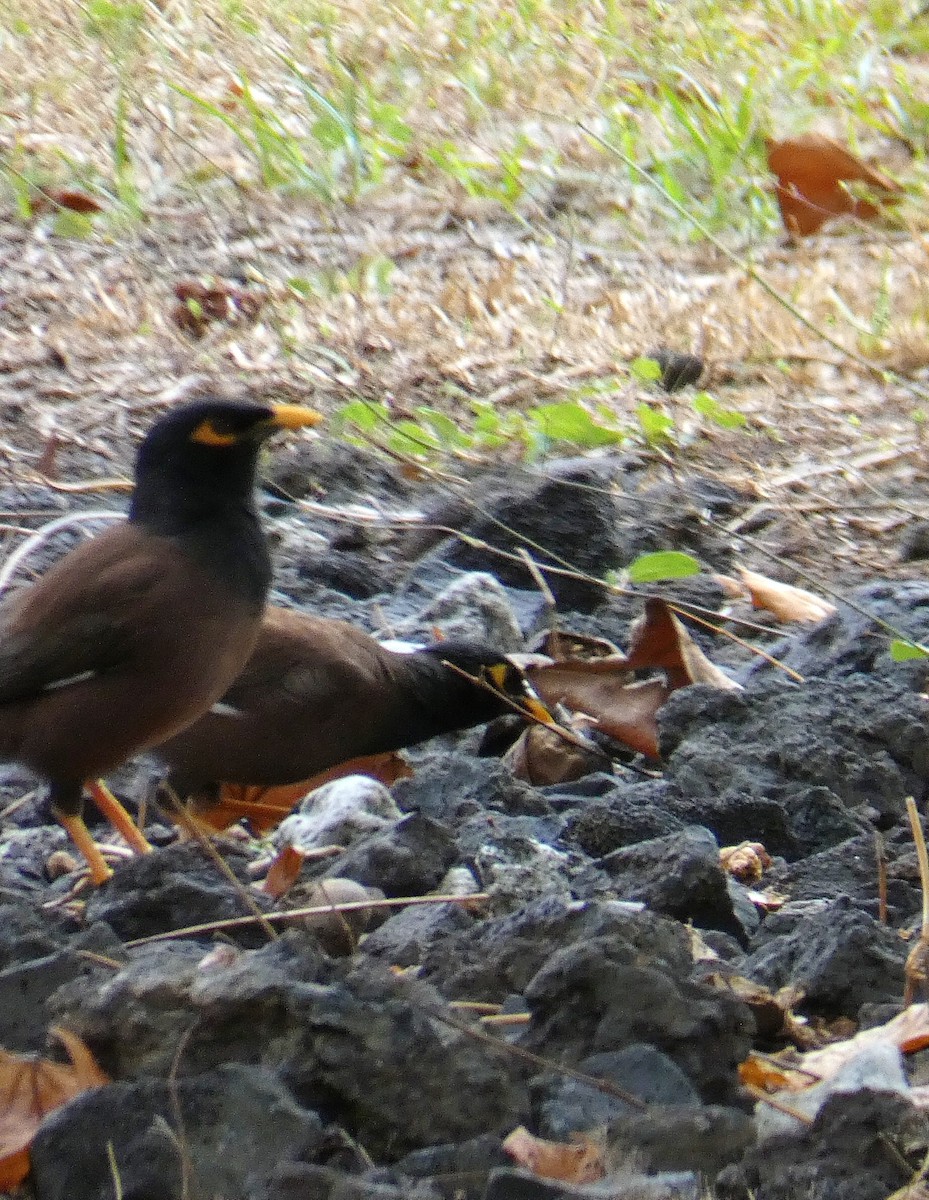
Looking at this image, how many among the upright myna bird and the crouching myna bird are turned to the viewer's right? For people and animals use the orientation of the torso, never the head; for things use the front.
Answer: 2

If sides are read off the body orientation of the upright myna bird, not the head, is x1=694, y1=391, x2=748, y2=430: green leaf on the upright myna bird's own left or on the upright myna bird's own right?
on the upright myna bird's own left

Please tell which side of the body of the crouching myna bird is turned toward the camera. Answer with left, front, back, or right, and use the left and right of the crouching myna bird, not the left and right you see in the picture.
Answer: right

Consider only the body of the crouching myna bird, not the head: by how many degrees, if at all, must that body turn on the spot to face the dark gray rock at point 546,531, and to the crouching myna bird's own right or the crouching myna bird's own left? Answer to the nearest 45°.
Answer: approximately 45° to the crouching myna bird's own left

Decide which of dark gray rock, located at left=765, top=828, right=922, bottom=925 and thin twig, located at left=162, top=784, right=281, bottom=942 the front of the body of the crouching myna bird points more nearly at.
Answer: the dark gray rock

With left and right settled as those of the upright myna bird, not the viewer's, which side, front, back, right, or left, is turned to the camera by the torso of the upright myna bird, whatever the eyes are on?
right

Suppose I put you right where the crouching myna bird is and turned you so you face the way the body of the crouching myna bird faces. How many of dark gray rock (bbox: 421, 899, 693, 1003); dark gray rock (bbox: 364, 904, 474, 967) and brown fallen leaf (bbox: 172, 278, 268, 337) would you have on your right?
2

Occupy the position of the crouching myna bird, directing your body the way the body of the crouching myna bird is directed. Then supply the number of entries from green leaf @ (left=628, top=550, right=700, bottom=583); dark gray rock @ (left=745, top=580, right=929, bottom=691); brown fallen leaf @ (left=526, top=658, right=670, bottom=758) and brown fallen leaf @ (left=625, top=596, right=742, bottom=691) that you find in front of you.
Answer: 4

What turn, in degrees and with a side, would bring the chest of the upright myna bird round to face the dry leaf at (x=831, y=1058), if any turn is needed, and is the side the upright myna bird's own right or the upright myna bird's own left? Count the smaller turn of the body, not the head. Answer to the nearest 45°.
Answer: approximately 45° to the upright myna bird's own right

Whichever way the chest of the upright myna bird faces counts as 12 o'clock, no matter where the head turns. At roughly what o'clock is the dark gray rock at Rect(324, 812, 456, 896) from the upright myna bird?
The dark gray rock is roughly at 12 o'clock from the upright myna bird.

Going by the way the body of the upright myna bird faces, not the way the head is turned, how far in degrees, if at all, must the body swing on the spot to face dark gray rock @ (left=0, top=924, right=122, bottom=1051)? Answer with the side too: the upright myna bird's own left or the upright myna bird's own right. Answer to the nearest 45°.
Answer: approximately 90° to the upright myna bird's own right

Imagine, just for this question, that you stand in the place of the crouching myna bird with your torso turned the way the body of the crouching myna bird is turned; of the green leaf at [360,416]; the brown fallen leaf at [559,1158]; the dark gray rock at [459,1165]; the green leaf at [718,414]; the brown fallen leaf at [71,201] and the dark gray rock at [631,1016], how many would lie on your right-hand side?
3

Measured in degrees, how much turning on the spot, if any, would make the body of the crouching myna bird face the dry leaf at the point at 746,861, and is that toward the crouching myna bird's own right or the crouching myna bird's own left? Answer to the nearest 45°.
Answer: approximately 45° to the crouching myna bird's own right
